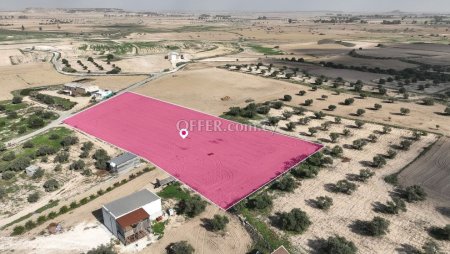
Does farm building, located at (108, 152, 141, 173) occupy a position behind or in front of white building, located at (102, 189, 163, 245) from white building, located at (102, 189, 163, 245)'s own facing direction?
behind

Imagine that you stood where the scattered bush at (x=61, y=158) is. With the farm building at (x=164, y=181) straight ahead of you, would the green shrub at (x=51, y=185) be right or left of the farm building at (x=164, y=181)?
right

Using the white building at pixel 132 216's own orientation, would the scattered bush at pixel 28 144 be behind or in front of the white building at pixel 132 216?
behind
